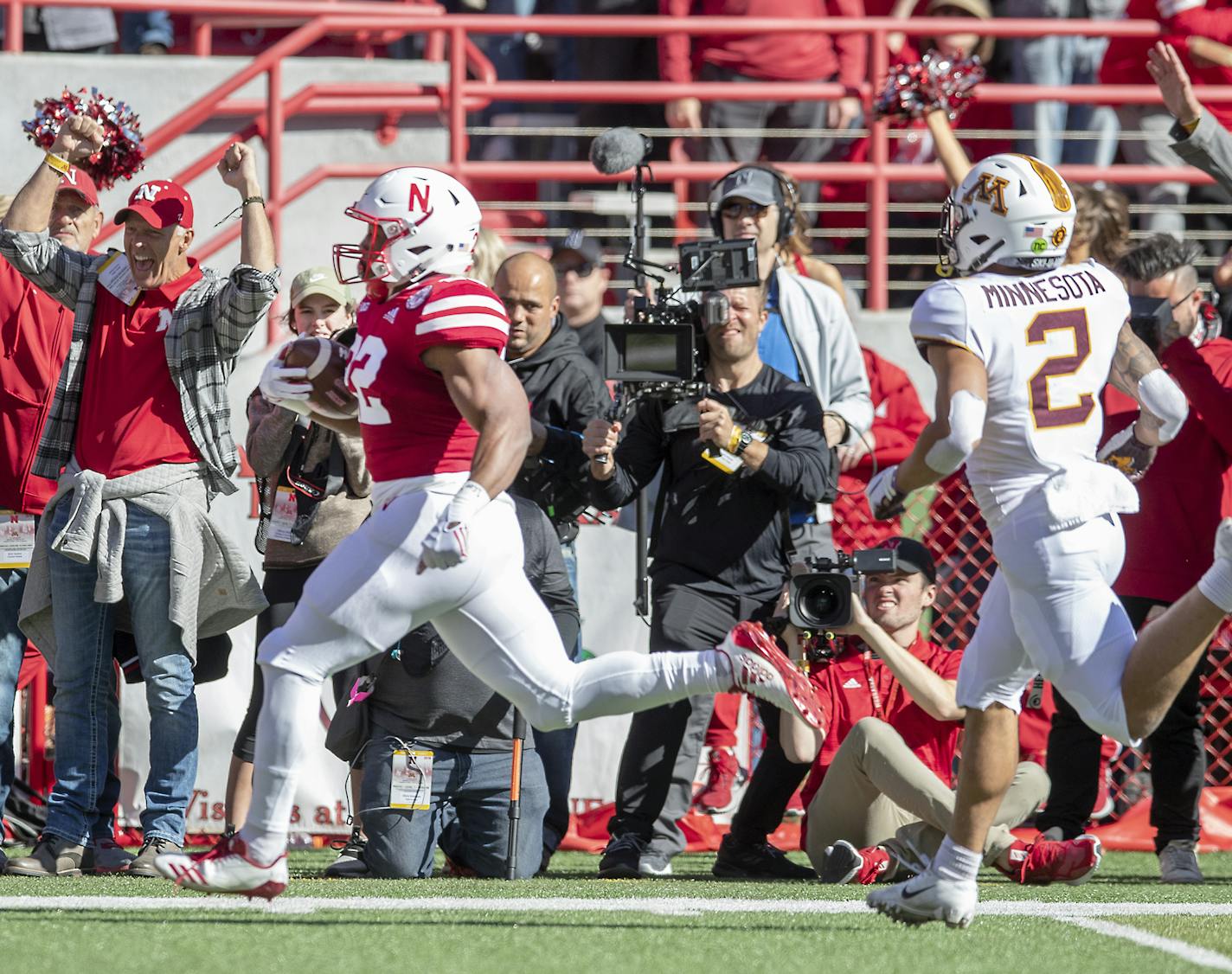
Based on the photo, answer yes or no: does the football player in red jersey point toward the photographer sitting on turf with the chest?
no

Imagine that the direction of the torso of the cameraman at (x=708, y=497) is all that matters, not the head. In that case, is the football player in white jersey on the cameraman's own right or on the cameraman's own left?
on the cameraman's own left

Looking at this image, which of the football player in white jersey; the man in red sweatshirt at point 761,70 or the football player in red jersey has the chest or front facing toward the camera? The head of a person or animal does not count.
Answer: the man in red sweatshirt

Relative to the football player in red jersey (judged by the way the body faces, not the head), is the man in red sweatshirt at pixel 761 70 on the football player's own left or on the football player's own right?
on the football player's own right

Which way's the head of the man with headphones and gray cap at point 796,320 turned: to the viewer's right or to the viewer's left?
to the viewer's left

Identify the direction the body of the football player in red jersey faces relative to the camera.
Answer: to the viewer's left

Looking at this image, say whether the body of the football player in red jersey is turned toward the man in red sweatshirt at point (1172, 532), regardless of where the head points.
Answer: no

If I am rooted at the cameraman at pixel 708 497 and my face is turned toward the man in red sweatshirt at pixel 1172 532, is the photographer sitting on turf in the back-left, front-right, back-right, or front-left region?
front-right

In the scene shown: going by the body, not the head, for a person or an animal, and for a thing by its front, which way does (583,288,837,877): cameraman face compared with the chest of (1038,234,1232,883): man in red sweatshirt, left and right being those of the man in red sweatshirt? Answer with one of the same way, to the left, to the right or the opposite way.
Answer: the same way

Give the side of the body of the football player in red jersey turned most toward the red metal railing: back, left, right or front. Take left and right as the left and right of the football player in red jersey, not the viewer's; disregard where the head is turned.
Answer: right

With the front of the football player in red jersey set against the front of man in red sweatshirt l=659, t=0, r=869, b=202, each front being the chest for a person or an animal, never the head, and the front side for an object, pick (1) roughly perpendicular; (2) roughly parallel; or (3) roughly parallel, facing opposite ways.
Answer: roughly perpendicular

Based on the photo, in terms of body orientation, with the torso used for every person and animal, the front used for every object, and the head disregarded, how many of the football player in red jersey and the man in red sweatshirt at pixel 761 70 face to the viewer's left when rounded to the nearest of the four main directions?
1

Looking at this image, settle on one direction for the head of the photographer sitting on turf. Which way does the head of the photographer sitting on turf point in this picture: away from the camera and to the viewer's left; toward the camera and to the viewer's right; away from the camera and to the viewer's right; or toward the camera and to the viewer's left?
toward the camera and to the viewer's left

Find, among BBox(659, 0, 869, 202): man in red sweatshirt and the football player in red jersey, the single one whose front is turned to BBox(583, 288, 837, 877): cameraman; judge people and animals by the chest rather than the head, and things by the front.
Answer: the man in red sweatshirt

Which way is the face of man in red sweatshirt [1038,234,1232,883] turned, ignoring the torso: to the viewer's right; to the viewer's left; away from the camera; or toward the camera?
to the viewer's left

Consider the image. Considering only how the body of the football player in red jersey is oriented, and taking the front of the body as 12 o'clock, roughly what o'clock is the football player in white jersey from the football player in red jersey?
The football player in white jersey is roughly at 6 o'clock from the football player in red jersey.

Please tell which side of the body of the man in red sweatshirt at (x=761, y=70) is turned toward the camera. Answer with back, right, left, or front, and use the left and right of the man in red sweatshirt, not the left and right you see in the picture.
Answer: front

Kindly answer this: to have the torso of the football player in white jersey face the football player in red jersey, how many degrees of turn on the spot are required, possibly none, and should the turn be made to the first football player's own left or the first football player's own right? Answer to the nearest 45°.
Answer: approximately 45° to the first football player's own left

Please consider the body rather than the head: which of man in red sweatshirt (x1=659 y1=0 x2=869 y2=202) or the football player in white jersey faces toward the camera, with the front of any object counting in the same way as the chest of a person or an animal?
the man in red sweatshirt

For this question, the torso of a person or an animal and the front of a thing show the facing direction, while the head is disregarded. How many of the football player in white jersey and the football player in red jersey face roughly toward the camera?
0
